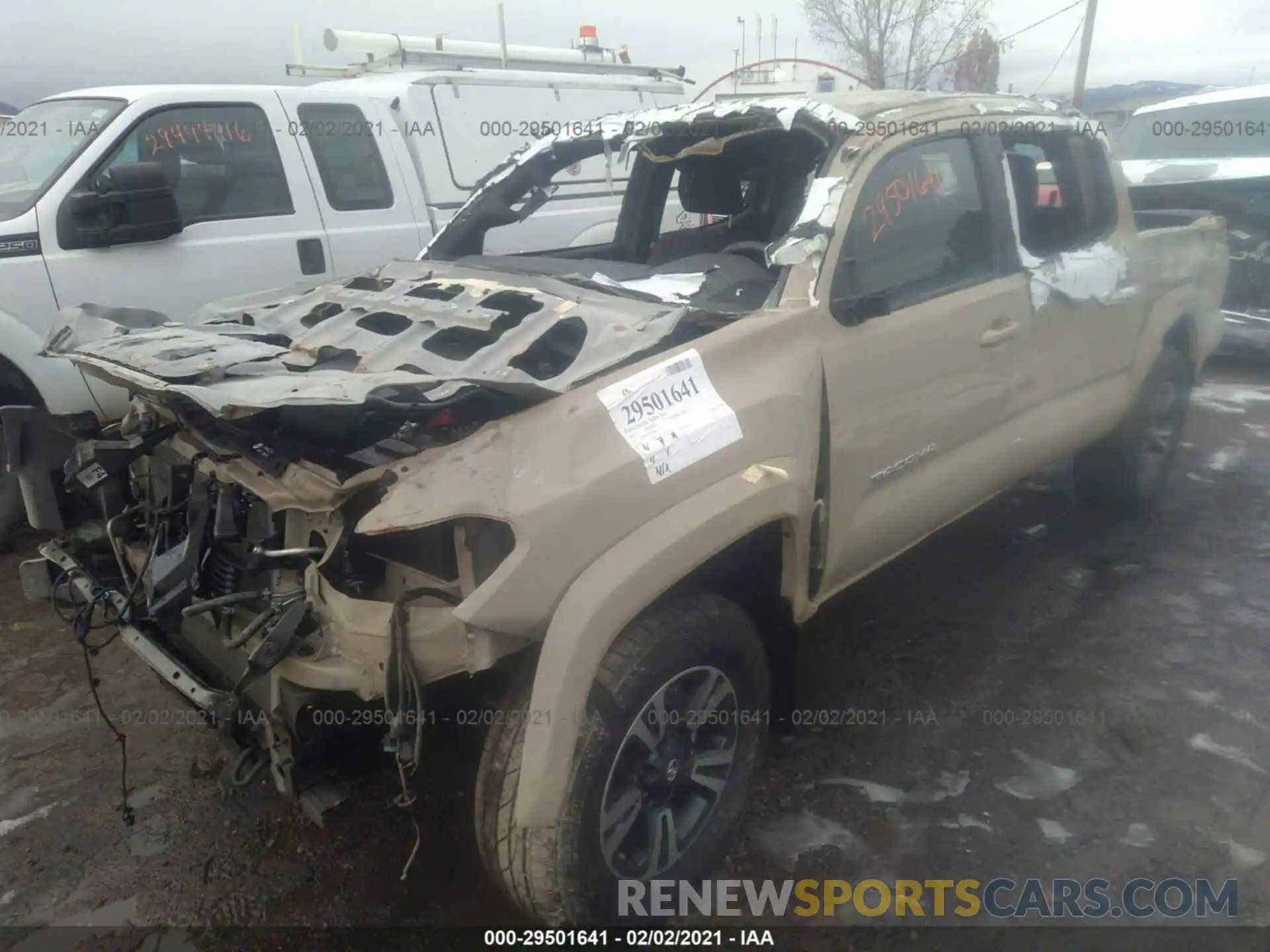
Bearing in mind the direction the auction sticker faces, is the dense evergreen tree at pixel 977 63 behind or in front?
behind

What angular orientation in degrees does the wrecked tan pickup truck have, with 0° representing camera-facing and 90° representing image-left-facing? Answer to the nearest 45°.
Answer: approximately 45°

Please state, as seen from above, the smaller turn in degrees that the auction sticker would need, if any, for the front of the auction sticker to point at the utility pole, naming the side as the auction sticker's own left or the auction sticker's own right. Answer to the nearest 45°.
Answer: approximately 135° to the auction sticker's own left

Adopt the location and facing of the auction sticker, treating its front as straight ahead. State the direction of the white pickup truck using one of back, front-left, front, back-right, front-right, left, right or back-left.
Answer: back-right

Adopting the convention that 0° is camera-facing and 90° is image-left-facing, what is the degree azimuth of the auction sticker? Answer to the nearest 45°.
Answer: approximately 0°

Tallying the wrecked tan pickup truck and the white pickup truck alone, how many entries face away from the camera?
0

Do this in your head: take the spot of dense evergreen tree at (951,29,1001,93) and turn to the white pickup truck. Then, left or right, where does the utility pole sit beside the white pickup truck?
left

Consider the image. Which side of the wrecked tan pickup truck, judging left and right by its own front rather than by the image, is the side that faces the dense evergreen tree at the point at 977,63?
back

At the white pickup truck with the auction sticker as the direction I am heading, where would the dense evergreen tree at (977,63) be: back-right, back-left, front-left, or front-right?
back-left
